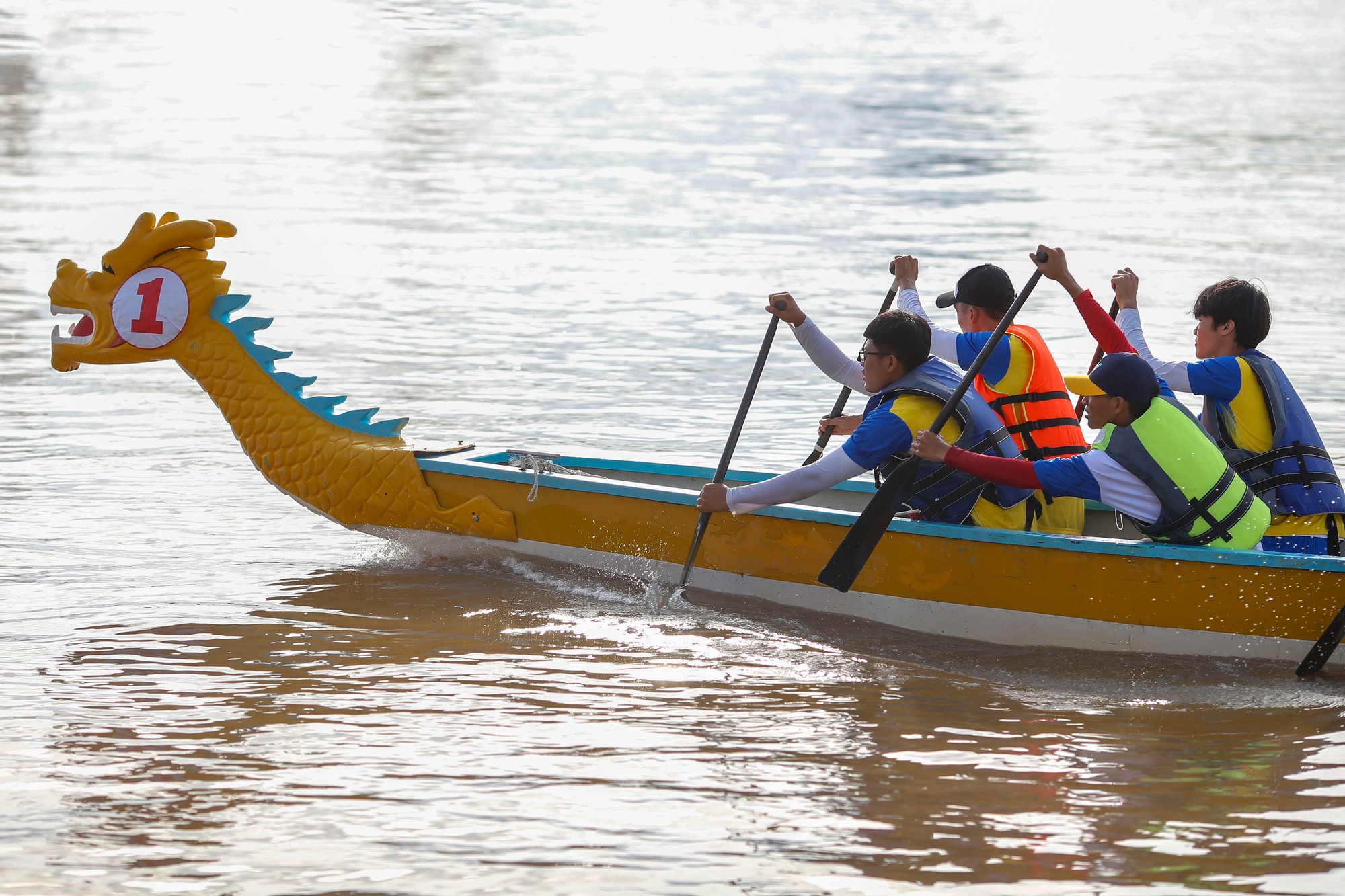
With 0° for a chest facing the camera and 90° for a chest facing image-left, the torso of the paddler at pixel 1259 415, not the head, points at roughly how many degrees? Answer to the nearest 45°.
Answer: approximately 90°

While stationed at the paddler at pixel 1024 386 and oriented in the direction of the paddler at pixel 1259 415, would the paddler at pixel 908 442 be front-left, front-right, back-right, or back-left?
back-right

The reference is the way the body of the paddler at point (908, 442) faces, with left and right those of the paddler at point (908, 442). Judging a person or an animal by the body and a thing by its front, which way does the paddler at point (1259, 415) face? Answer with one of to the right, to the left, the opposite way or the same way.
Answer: the same way

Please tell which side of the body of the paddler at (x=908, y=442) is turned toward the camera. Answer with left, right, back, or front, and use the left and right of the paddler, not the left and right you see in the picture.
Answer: left

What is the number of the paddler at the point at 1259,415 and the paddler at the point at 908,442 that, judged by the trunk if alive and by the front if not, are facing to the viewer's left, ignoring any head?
2

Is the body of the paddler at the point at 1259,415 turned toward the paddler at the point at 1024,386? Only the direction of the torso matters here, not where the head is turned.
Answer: yes

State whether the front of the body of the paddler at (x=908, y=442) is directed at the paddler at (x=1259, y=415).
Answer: no

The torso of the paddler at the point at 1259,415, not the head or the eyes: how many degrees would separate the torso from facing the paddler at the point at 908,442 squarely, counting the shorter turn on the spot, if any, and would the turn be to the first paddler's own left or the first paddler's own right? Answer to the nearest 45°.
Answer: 0° — they already face them

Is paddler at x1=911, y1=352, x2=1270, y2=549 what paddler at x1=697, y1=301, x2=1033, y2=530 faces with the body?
no
